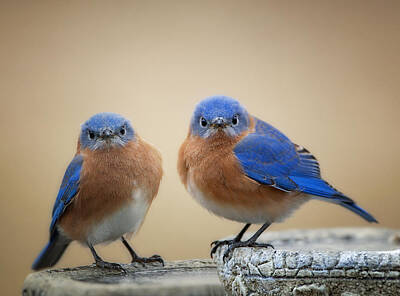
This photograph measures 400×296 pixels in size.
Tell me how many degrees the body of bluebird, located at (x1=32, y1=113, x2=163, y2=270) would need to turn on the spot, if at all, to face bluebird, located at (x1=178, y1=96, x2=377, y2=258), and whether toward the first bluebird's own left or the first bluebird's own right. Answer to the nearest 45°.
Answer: approximately 45° to the first bluebird's own left

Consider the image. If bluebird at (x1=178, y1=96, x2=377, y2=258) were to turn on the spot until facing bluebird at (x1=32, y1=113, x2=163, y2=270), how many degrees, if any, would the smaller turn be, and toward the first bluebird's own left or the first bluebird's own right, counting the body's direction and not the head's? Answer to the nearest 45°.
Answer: approximately 45° to the first bluebird's own right

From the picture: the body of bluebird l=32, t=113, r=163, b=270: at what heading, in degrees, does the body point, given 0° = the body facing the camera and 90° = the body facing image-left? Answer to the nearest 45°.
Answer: approximately 315°

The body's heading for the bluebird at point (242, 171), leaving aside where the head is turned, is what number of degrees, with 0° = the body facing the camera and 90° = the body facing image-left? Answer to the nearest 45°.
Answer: approximately 45°
